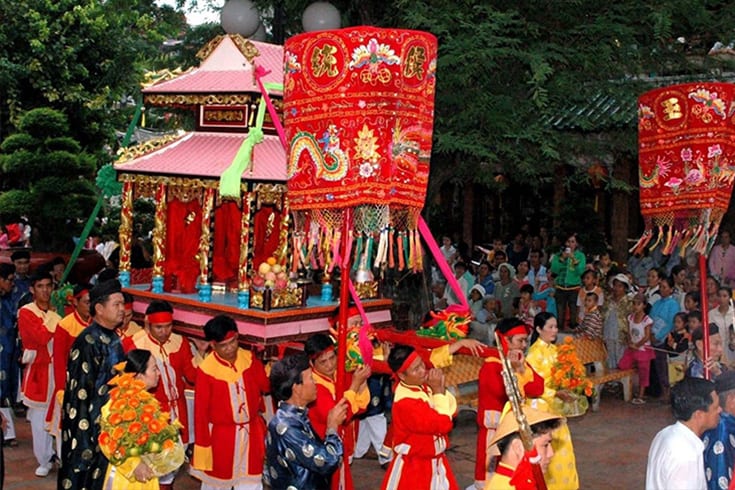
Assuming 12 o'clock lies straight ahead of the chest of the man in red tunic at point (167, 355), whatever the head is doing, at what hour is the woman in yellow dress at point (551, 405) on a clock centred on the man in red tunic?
The woman in yellow dress is roughly at 10 o'clock from the man in red tunic.

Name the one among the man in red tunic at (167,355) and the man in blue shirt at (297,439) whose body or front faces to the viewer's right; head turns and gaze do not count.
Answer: the man in blue shirt

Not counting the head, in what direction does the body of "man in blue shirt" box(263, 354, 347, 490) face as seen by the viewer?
to the viewer's right

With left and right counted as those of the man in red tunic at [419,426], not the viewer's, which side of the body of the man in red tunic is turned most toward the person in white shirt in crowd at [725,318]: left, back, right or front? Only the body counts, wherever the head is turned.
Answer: left

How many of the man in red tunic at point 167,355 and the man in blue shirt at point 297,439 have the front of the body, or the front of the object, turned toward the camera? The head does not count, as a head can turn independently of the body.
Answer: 1

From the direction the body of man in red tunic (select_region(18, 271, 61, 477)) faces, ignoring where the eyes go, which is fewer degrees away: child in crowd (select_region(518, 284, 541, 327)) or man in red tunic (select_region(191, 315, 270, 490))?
the man in red tunic

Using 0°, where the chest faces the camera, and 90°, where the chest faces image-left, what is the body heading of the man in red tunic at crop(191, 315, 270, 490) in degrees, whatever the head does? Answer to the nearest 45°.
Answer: approximately 315°
